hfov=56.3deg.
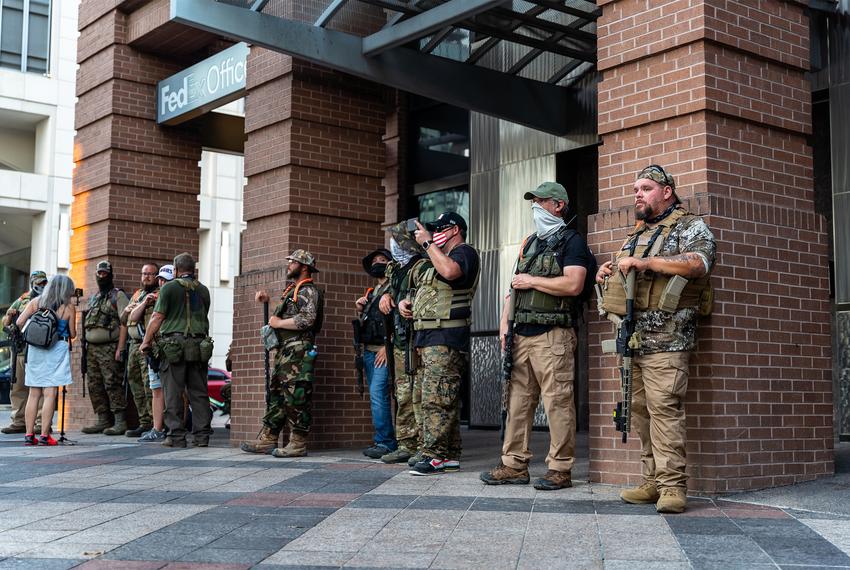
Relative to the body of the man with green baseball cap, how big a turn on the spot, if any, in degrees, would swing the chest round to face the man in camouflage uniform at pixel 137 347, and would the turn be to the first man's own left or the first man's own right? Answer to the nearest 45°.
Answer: approximately 90° to the first man's own right

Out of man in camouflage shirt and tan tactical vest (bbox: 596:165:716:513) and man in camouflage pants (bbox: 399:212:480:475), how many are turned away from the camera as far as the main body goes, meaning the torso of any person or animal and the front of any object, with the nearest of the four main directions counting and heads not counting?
0

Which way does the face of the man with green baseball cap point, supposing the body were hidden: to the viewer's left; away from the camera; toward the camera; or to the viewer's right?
to the viewer's left

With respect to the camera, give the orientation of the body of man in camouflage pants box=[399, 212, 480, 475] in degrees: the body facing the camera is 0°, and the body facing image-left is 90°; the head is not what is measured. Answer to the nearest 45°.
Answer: approximately 45°

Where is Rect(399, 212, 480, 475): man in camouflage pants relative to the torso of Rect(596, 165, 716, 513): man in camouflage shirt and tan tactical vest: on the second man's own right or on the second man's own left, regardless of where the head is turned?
on the second man's own right

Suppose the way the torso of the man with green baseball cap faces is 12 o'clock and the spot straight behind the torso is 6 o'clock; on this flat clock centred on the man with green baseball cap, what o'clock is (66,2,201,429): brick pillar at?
The brick pillar is roughly at 3 o'clock from the man with green baseball cap.

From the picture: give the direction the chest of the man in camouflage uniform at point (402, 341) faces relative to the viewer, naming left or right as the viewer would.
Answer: facing the viewer and to the left of the viewer

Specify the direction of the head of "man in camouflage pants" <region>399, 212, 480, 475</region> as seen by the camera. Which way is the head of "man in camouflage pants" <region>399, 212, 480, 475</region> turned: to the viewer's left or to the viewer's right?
to the viewer's left
